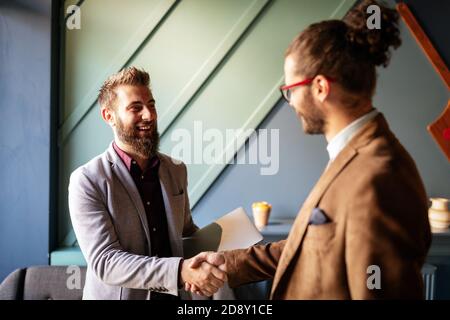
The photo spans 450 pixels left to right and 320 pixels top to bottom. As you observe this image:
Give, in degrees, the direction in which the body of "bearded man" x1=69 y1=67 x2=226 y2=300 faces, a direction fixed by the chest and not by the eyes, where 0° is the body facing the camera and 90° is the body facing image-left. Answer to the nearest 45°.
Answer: approximately 315°

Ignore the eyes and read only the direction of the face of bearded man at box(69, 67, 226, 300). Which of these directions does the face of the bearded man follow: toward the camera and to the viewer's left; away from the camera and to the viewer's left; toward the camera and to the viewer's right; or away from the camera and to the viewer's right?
toward the camera and to the viewer's right

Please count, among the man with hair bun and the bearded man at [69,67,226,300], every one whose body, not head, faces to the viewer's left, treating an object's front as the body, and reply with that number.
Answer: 1

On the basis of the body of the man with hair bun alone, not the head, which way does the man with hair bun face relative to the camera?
to the viewer's left

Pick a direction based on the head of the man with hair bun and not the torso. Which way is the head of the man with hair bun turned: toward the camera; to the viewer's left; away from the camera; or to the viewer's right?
to the viewer's left
